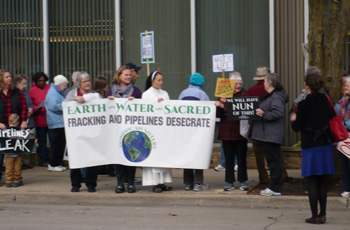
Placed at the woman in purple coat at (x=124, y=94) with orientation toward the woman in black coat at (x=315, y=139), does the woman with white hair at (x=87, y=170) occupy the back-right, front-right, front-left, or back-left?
back-right

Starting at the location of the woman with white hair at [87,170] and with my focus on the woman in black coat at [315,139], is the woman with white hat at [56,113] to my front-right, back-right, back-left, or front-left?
back-left

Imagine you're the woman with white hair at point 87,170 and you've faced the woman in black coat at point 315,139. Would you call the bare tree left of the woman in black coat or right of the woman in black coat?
left

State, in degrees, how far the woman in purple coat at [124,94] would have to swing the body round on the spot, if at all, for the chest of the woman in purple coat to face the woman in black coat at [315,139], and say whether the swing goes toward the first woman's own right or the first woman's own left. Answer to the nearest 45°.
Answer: approximately 45° to the first woman's own left

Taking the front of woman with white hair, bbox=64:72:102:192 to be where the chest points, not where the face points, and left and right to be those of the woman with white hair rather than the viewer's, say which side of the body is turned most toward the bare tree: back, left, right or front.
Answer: left
